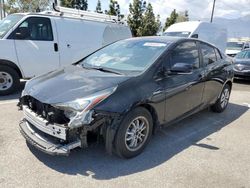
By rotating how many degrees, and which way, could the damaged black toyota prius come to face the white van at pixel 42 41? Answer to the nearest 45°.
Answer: approximately 90° to its right

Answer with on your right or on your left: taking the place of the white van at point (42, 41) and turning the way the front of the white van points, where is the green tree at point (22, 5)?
on your right

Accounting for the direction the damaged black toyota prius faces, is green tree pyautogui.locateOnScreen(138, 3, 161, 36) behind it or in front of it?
behind

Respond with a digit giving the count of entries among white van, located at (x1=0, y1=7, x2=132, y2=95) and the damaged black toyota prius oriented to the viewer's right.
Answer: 0

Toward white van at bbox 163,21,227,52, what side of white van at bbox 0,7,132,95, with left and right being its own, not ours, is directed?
back

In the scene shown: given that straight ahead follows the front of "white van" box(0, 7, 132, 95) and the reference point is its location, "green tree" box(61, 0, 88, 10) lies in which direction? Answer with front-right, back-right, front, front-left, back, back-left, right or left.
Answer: back-right

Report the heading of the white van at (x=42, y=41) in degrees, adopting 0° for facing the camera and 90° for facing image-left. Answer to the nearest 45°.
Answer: approximately 45°

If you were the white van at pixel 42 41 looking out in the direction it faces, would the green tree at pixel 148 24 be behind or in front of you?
behind

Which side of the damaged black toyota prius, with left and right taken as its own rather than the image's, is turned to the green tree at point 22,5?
right
